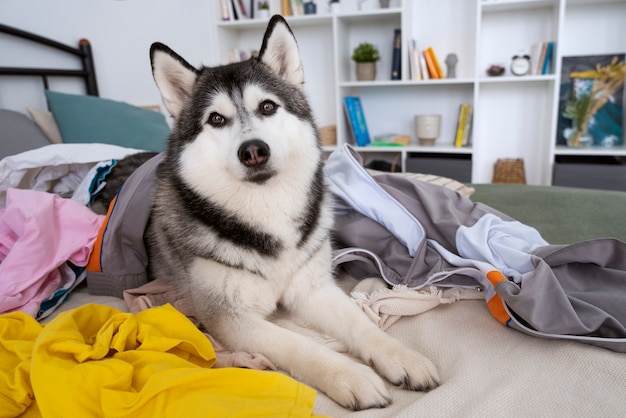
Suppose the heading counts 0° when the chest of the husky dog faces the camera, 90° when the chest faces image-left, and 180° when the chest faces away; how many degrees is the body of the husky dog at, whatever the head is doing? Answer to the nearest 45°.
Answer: approximately 315°

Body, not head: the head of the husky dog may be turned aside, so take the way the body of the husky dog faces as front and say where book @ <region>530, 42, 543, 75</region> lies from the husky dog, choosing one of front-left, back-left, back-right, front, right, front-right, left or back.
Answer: left

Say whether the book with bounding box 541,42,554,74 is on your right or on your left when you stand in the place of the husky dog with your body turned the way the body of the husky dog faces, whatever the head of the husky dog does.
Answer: on your left

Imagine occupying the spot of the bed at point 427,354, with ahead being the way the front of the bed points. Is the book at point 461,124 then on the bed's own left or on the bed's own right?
on the bed's own left

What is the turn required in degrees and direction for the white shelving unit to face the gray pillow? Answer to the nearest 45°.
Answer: approximately 45° to its right

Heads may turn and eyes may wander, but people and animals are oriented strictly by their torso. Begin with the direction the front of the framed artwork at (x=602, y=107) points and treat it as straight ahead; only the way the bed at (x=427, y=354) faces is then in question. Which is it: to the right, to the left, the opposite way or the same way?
to the left

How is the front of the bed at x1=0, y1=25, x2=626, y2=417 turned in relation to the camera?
facing the viewer and to the right of the viewer

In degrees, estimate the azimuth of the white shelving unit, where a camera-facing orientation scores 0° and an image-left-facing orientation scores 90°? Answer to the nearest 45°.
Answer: approximately 0°

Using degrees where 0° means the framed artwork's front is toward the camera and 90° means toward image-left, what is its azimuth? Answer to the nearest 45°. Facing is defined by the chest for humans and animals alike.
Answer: approximately 0°

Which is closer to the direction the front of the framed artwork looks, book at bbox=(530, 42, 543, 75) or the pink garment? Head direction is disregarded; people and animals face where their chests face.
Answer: the pink garment

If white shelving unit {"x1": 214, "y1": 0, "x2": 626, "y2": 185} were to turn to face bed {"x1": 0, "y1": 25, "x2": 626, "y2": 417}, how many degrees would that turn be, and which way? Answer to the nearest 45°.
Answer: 0° — it already faces it

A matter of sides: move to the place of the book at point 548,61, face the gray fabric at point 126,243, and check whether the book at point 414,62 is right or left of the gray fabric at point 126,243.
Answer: right

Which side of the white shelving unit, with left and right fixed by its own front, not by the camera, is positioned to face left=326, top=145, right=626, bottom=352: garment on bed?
front

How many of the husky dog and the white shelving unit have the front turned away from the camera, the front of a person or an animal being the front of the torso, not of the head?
0

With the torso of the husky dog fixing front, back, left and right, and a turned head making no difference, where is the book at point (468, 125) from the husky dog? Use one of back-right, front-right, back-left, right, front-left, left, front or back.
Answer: left
